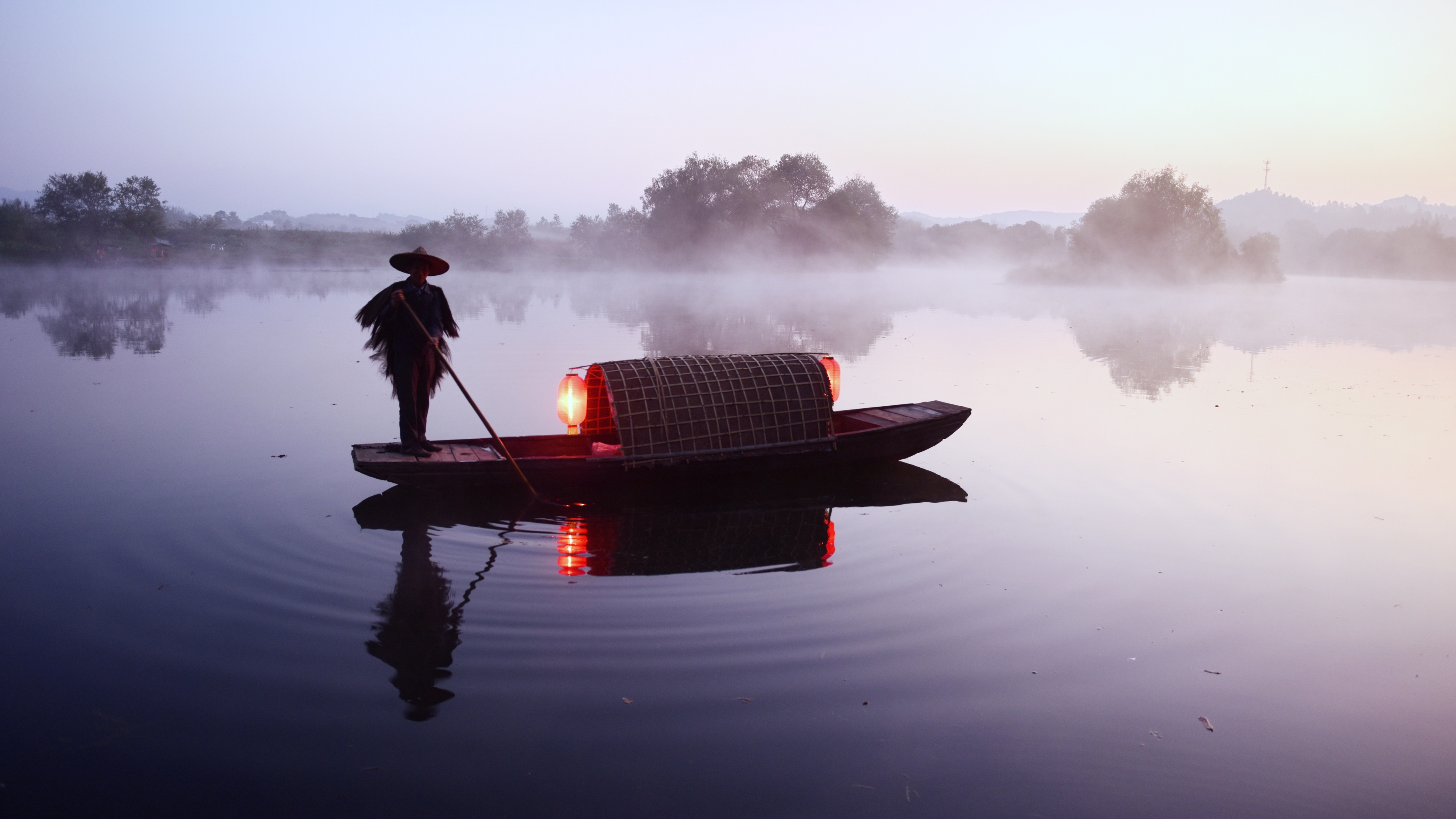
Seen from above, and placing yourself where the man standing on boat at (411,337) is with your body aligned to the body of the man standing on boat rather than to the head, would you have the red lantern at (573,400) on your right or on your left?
on your left

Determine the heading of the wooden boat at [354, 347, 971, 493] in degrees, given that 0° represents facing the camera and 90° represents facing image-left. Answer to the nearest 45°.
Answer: approximately 270°

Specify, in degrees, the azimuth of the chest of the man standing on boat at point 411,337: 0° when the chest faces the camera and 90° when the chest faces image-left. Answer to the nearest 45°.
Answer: approximately 315°

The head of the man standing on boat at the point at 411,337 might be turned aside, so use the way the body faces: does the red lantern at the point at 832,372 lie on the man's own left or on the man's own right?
on the man's own left
